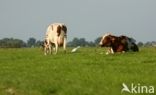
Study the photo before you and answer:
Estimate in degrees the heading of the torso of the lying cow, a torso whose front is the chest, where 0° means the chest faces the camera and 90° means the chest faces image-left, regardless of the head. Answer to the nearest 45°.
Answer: approximately 90°
